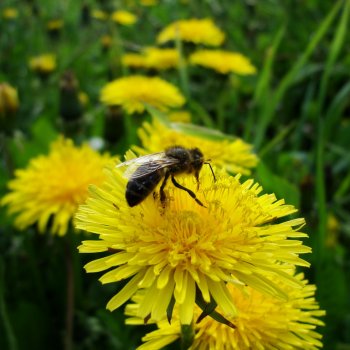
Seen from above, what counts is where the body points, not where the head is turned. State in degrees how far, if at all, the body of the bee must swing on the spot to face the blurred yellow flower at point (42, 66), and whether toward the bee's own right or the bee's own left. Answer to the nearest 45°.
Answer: approximately 135° to the bee's own left

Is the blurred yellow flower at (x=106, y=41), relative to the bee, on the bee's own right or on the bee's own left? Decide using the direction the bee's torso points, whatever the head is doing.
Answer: on the bee's own left

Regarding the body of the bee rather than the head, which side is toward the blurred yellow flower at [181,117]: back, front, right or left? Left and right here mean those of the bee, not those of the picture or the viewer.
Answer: left

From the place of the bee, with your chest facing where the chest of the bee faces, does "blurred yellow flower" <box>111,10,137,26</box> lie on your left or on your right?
on your left

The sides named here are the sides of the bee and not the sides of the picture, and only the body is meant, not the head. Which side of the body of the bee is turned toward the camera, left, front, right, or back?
right
